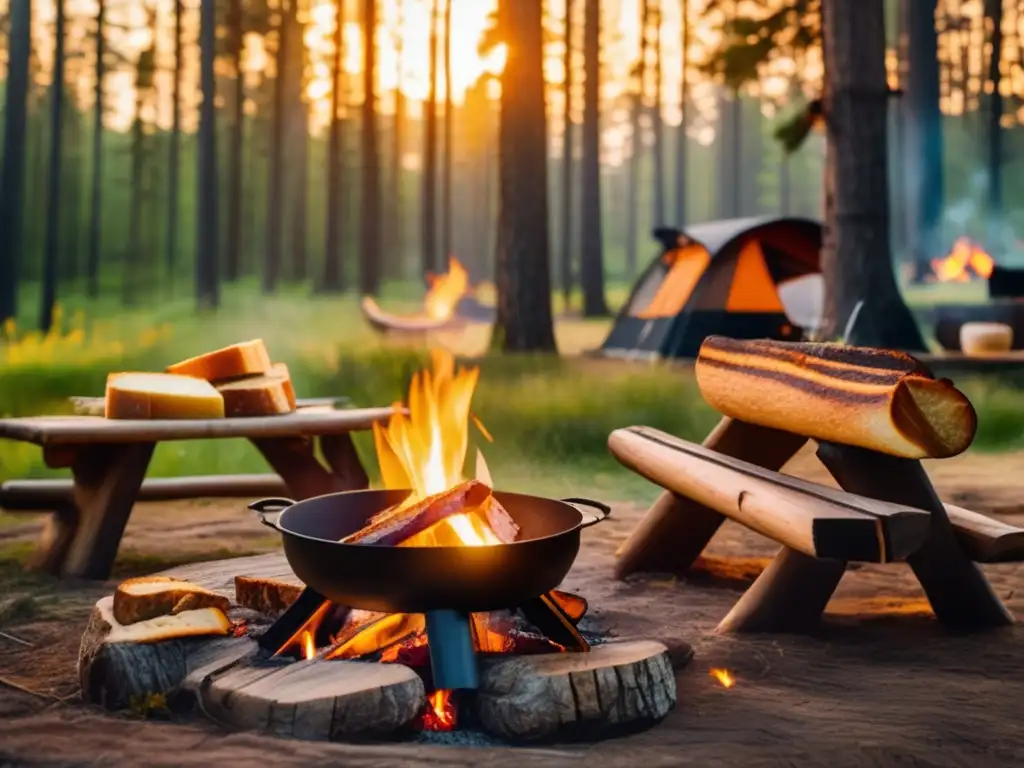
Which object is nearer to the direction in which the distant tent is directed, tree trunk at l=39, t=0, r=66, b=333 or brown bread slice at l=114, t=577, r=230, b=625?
the brown bread slice

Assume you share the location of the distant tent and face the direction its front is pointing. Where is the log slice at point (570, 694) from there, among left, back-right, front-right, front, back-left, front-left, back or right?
front-right

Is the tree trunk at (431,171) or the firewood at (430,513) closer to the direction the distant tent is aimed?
the firewood

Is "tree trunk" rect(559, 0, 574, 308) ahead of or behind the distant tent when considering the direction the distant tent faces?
behind

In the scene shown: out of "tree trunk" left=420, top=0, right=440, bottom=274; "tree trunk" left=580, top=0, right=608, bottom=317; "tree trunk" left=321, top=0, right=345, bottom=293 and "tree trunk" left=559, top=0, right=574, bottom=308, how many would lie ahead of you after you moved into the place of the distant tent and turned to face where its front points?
0
